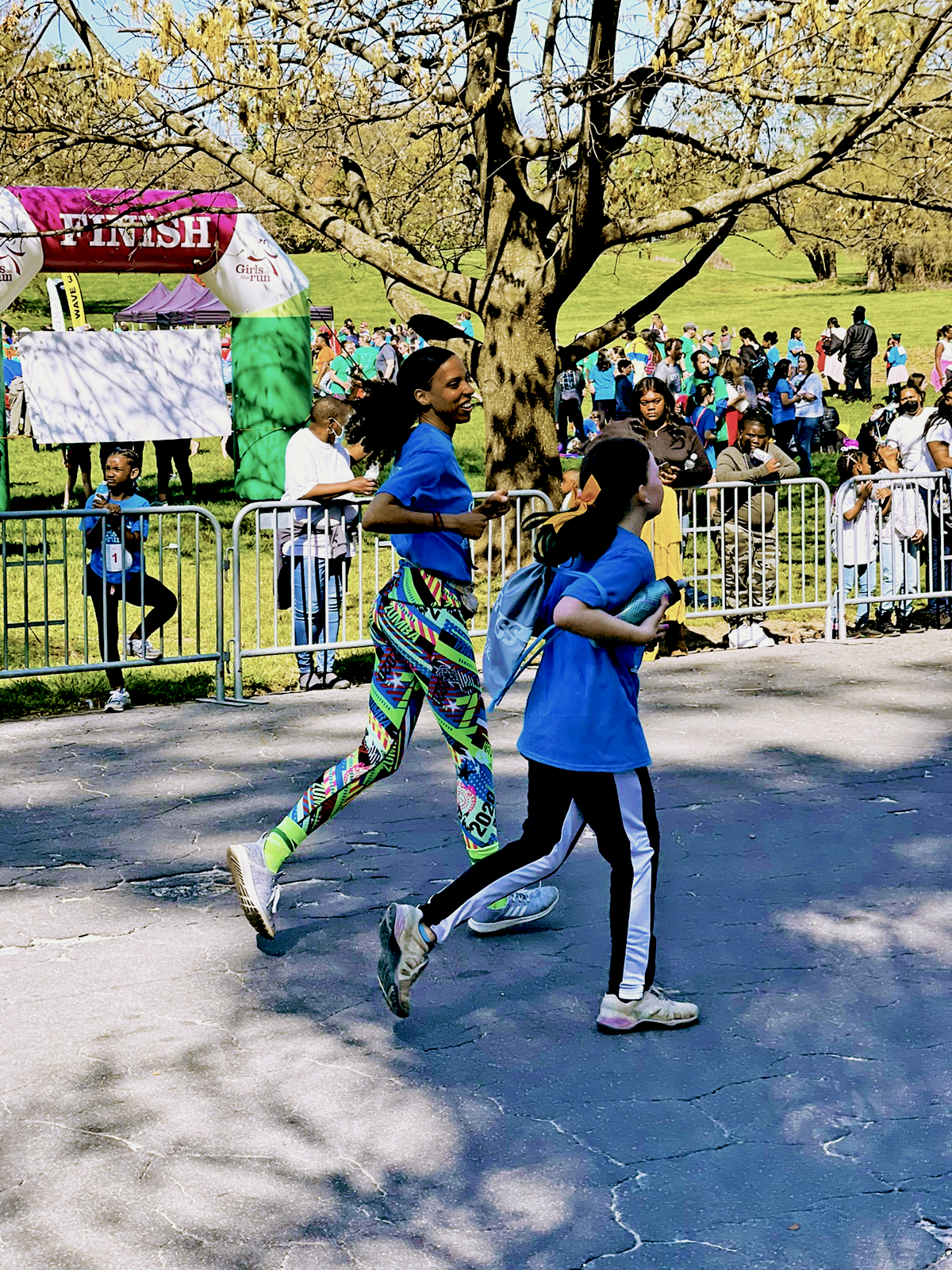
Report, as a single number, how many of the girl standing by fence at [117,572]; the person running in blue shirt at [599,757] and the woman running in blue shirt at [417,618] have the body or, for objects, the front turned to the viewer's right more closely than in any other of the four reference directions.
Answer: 2

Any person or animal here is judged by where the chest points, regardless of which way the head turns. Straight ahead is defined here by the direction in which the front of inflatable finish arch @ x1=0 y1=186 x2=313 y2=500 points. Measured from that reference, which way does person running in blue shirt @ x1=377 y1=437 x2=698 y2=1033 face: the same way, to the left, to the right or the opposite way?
to the left

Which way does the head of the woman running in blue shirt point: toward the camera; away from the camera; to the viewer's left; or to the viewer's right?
to the viewer's right

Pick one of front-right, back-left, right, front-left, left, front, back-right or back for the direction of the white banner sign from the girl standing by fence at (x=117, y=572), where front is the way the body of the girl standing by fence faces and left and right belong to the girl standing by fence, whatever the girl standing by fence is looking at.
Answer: back

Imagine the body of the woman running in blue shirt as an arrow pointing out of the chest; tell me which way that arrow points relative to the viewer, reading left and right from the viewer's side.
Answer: facing to the right of the viewer

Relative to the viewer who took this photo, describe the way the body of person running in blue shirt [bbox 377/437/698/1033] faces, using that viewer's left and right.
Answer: facing to the right of the viewer

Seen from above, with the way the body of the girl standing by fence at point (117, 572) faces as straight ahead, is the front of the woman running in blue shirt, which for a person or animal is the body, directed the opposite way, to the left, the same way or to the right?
to the left

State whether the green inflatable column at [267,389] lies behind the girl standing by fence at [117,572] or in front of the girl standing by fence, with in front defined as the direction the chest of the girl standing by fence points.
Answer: behind

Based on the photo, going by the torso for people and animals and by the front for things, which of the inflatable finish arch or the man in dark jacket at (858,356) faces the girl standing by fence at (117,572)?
the inflatable finish arch
